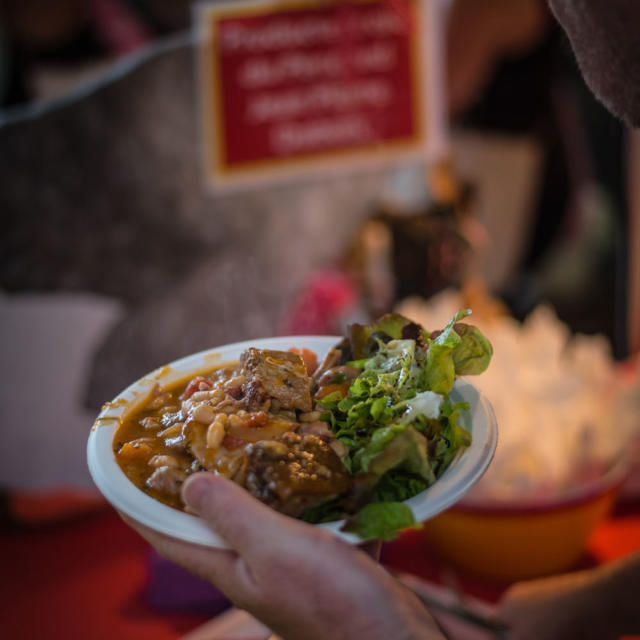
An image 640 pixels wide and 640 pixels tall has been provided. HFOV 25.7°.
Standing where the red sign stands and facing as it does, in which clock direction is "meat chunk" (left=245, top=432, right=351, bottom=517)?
The meat chunk is roughly at 12 o'clock from the red sign.

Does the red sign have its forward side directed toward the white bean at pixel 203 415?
yes

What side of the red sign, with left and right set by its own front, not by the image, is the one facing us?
front

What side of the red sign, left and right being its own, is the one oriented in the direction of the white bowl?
front

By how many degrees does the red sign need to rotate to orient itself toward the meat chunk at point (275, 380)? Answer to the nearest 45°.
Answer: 0° — it already faces it

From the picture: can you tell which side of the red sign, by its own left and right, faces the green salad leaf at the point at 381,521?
front

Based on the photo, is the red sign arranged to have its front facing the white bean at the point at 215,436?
yes

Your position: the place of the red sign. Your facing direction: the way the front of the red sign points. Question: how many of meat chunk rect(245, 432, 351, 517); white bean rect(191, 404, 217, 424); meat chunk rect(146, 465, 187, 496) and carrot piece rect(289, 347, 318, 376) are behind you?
0

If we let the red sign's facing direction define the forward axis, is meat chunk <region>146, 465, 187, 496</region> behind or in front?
in front

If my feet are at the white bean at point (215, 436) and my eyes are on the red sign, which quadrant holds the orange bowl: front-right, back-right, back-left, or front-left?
front-right

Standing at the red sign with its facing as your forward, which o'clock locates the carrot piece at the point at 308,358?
The carrot piece is roughly at 12 o'clock from the red sign.
